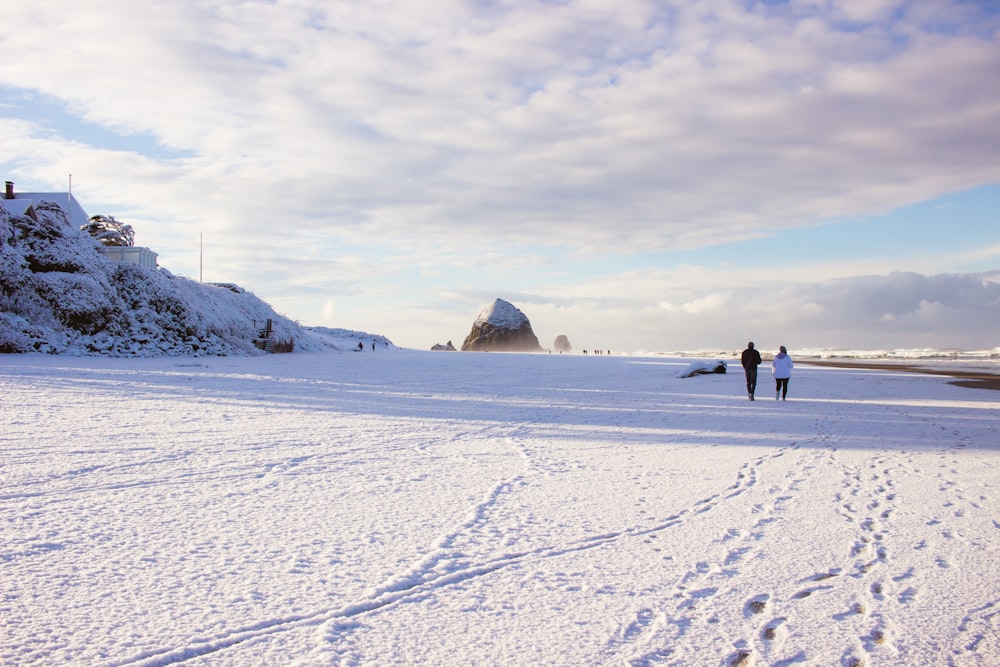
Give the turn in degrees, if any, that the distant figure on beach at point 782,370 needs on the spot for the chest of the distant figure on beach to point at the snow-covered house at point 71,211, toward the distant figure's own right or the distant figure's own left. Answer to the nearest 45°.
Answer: approximately 90° to the distant figure's own left

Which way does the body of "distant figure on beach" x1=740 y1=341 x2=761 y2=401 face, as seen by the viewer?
away from the camera

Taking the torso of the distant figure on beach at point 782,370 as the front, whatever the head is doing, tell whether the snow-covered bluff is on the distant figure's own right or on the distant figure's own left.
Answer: on the distant figure's own left

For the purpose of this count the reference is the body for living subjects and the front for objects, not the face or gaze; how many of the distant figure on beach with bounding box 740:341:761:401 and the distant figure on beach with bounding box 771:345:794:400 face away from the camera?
2

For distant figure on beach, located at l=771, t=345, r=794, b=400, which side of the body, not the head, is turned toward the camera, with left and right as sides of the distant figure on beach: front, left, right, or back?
back

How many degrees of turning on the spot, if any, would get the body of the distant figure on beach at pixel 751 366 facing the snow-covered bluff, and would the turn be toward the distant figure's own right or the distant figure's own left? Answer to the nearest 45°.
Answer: approximately 90° to the distant figure's own left

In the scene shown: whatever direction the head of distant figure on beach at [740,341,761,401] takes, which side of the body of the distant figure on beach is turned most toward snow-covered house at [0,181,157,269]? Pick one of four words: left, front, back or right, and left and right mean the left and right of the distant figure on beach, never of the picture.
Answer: left

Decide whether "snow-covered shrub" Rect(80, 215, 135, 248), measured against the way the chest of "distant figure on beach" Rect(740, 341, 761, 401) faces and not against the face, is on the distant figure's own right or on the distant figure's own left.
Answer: on the distant figure's own left
